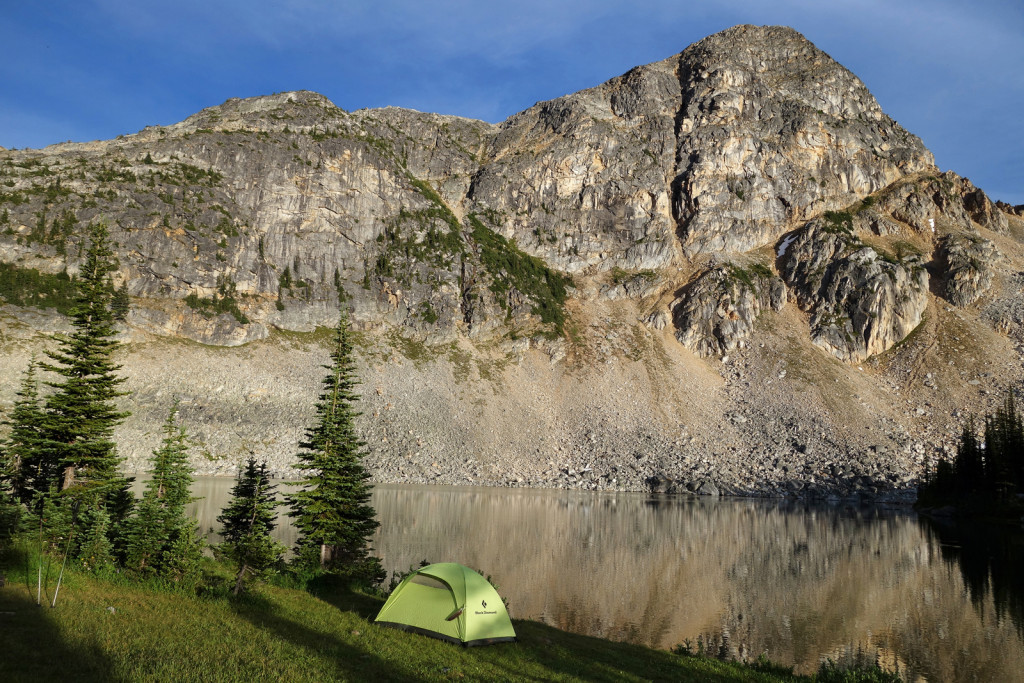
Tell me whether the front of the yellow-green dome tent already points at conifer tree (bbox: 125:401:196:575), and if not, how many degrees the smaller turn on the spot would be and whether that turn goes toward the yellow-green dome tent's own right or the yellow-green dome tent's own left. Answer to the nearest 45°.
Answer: approximately 45° to the yellow-green dome tent's own right

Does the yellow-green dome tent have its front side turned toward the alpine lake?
no

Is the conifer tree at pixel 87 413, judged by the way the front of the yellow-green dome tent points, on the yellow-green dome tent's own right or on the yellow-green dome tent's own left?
on the yellow-green dome tent's own right

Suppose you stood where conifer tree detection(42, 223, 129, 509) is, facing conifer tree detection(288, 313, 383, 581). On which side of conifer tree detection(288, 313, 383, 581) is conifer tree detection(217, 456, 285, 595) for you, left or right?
right

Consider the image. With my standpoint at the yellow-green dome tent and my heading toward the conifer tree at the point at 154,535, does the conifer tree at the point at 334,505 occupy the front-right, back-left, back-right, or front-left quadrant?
front-right

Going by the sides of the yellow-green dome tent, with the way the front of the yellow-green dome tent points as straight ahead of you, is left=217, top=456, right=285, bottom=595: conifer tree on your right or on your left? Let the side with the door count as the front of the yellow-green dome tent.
on your right

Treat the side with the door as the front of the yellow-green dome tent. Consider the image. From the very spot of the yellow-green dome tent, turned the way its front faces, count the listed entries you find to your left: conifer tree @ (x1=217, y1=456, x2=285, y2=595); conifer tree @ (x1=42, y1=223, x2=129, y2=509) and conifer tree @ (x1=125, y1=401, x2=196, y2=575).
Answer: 0

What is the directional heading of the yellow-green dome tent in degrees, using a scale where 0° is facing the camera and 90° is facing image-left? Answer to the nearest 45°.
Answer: approximately 45°

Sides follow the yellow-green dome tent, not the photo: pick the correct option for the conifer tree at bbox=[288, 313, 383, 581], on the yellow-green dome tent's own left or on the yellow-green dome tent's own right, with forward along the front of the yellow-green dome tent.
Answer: on the yellow-green dome tent's own right
